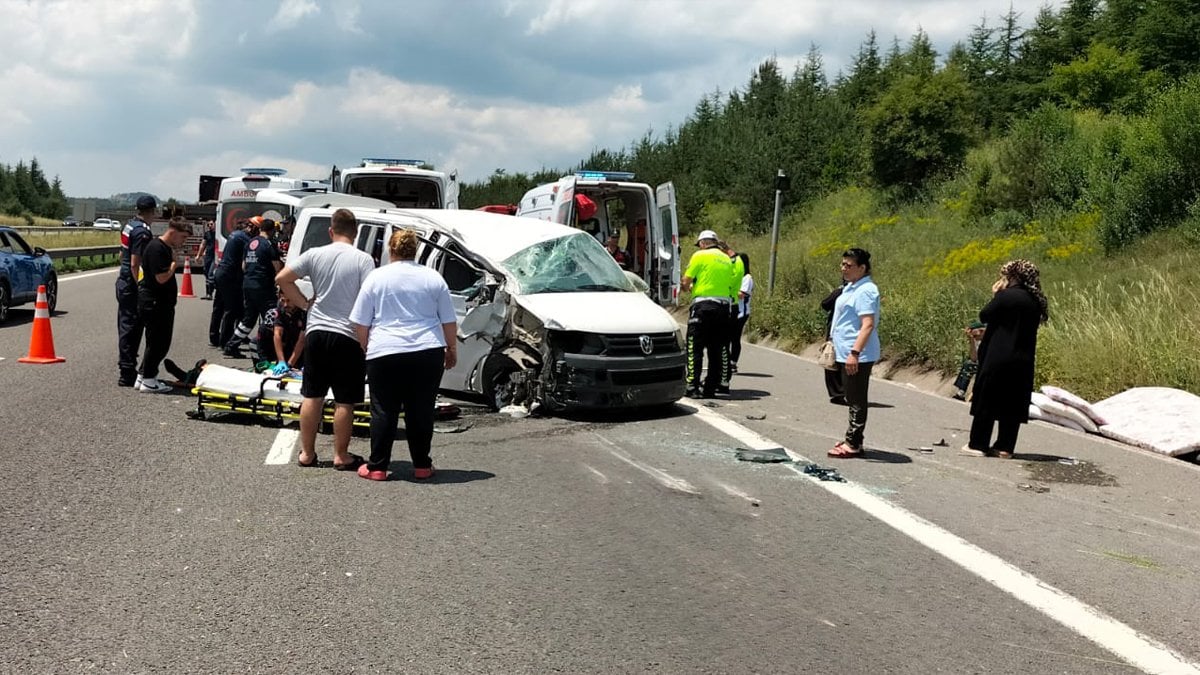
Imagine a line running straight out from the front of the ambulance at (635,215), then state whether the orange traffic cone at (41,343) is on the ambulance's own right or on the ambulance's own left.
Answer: on the ambulance's own left

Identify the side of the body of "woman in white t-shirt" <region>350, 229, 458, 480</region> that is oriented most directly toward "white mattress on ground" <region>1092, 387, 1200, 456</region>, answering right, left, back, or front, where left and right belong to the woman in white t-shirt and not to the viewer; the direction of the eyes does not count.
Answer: right

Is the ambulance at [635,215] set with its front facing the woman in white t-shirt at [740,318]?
no

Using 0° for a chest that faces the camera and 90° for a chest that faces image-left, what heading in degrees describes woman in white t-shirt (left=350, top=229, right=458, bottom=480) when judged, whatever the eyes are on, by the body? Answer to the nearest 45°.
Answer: approximately 180°

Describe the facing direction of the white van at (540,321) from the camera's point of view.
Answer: facing the viewer and to the right of the viewer

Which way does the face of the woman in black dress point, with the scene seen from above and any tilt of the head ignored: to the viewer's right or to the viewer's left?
to the viewer's left

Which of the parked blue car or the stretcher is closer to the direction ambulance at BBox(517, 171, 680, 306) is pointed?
the parked blue car

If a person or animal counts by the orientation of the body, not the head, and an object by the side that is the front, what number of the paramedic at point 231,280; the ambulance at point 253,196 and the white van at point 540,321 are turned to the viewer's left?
0

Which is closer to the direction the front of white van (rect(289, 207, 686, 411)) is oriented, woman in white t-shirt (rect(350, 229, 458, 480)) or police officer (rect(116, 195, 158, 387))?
the woman in white t-shirt

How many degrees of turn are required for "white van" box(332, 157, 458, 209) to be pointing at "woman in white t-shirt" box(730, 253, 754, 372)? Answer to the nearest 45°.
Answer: approximately 135° to its right

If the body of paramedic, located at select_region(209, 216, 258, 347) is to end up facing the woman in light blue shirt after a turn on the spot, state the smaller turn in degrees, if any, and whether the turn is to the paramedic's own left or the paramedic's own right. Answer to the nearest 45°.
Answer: approximately 45° to the paramedic's own right

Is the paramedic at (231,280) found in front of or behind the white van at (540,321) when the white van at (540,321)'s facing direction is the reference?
behind
